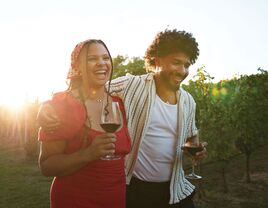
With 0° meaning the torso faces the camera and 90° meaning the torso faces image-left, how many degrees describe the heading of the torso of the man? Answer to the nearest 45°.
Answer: approximately 315°

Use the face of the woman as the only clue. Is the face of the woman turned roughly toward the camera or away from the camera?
toward the camera

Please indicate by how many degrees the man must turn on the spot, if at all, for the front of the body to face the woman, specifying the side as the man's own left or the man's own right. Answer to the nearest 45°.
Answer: approximately 90° to the man's own right

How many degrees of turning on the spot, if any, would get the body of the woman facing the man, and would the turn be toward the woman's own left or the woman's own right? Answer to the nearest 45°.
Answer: approximately 90° to the woman's own left

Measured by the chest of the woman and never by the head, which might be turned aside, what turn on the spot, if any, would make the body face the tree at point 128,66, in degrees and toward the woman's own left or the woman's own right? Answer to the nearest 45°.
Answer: approximately 135° to the woman's own left

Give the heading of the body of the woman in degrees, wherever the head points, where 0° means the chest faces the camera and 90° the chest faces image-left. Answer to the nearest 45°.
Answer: approximately 315°

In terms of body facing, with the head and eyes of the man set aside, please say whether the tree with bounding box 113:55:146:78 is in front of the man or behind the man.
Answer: behind

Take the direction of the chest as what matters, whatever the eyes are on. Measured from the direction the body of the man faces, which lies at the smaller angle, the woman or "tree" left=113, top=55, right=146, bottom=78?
the woman

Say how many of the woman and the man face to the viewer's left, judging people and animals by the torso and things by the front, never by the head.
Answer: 0
